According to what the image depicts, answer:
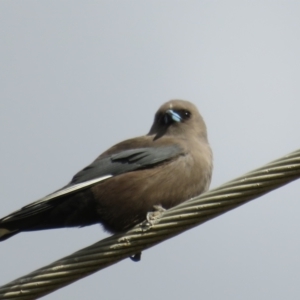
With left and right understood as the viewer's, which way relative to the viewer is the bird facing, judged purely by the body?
facing to the right of the viewer
